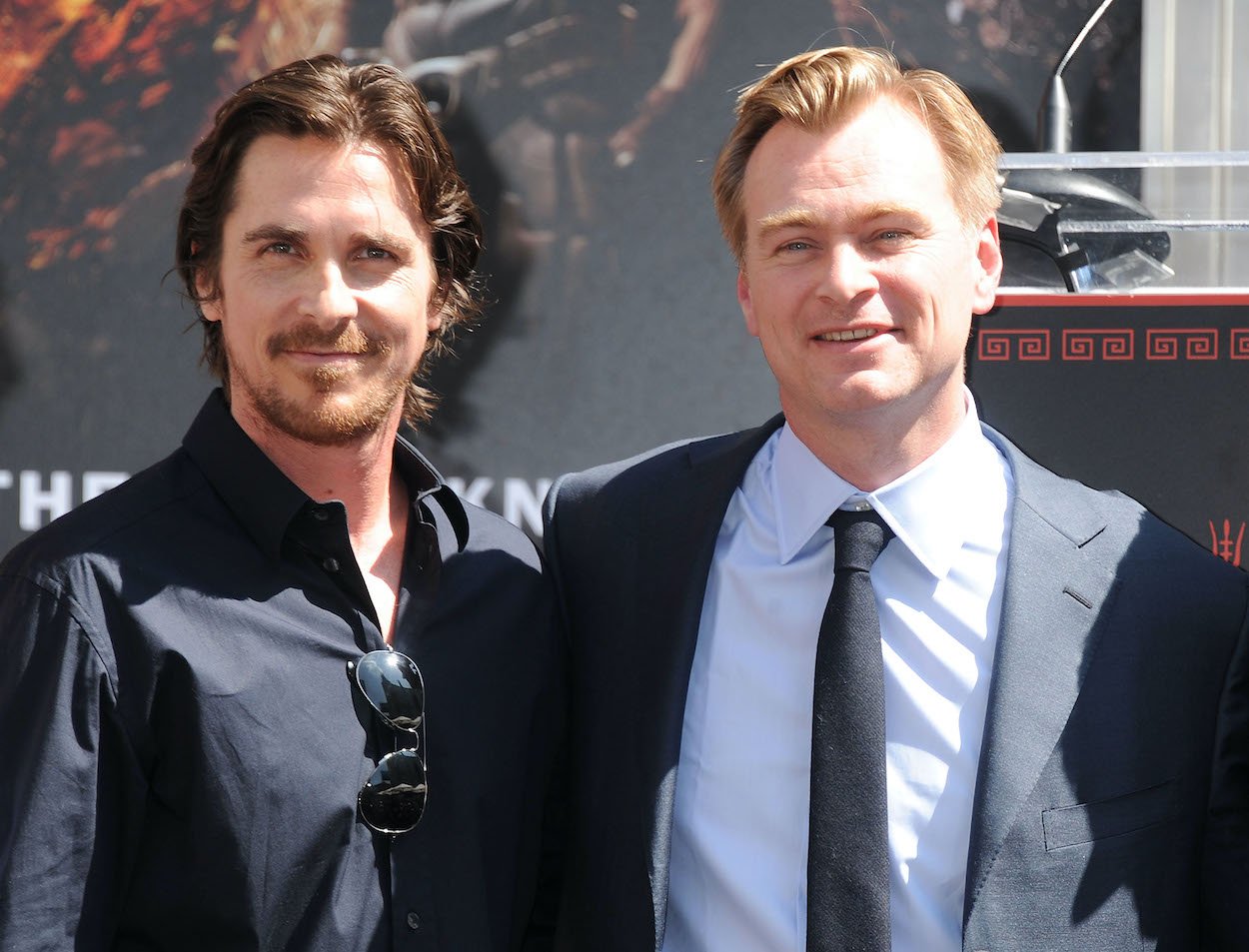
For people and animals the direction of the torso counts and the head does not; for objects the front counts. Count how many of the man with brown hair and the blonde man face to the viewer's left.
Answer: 0

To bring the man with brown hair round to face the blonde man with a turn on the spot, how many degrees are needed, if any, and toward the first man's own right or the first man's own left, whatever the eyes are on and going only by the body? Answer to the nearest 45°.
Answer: approximately 45° to the first man's own left

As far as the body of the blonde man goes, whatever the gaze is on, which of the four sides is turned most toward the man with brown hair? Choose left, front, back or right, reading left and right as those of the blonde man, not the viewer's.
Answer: right

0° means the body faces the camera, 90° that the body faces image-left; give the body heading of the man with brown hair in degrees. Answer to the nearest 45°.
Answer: approximately 315°
